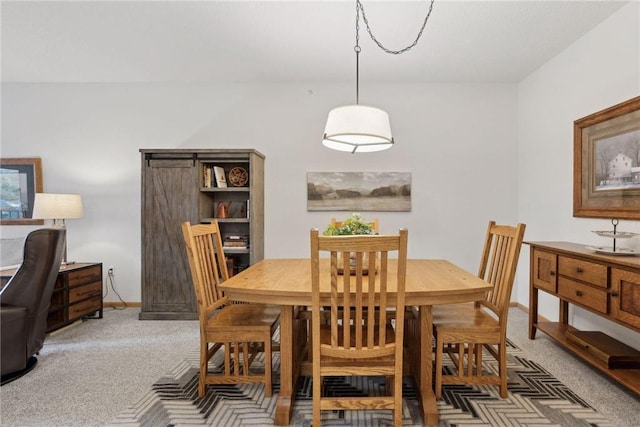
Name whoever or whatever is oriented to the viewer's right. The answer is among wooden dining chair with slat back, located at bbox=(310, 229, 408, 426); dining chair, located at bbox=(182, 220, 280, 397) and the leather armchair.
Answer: the dining chair

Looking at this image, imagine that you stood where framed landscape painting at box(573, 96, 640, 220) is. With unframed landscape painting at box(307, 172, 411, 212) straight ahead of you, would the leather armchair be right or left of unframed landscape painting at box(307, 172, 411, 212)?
left

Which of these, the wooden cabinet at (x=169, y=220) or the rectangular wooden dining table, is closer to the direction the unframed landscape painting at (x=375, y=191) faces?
the rectangular wooden dining table

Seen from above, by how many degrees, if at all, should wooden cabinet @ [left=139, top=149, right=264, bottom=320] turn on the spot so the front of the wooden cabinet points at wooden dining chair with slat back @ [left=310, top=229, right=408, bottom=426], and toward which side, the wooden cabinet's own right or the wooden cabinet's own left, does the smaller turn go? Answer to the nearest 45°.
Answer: approximately 45° to the wooden cabinet's own left

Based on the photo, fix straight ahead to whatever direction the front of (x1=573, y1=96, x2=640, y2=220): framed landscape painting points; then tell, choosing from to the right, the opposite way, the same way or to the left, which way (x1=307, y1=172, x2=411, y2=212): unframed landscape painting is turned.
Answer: to the left

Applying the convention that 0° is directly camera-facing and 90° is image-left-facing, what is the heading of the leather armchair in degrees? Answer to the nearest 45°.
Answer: approximately 90°

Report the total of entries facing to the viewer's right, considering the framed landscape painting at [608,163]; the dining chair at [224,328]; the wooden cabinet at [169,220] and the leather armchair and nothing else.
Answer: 1

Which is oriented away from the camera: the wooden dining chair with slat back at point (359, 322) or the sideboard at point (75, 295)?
the wooden dining chair with slat back

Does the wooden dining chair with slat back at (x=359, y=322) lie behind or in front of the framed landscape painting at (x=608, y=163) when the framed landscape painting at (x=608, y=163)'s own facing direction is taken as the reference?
in front

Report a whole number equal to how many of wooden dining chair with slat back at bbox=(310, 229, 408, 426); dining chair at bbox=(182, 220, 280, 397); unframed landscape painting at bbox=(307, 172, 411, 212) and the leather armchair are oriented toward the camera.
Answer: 1

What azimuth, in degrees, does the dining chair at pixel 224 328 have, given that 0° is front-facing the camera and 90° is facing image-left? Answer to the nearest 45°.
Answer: approximately 270°

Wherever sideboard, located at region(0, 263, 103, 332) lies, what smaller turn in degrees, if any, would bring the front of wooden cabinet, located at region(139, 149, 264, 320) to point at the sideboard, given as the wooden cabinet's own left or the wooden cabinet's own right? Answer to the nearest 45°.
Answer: approximately 90° to the wooden cabinet's own right

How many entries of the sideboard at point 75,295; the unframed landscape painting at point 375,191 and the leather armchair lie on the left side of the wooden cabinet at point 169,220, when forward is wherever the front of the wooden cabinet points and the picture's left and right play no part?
1

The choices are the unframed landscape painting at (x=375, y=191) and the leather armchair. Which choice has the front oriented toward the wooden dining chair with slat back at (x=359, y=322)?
the unframed landscape painting
